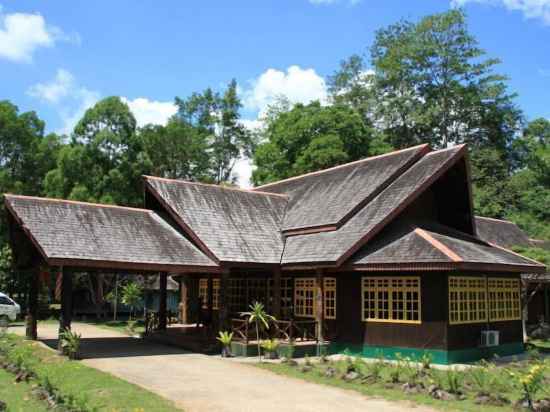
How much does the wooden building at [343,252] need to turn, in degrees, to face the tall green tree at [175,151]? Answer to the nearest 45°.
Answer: approximately 135° to its right

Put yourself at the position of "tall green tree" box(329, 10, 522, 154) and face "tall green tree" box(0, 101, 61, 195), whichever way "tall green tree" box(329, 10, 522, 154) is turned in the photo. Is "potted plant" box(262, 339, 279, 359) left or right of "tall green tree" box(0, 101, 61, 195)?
left

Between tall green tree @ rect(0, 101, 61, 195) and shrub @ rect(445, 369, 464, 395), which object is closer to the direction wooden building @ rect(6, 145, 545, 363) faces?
the shrub

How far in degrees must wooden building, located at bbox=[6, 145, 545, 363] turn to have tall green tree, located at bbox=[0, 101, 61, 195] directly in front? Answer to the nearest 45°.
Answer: approximately 90° to its right

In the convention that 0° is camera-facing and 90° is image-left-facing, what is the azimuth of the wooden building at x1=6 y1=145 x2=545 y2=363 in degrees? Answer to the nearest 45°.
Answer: approximately 45°

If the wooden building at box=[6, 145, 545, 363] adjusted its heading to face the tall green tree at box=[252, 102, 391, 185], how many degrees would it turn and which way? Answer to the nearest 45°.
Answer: approximately 135° to its right

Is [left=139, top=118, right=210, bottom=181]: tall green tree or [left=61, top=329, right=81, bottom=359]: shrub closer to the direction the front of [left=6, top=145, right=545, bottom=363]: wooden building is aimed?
the shrub

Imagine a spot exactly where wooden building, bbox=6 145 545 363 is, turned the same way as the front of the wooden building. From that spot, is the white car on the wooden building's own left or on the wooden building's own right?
on the wooden building's own right

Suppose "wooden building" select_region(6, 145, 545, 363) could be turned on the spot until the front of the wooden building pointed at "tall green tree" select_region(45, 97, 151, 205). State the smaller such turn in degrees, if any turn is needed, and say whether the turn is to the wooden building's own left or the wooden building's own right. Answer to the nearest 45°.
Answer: approximately 90° to the wooden building's own right
